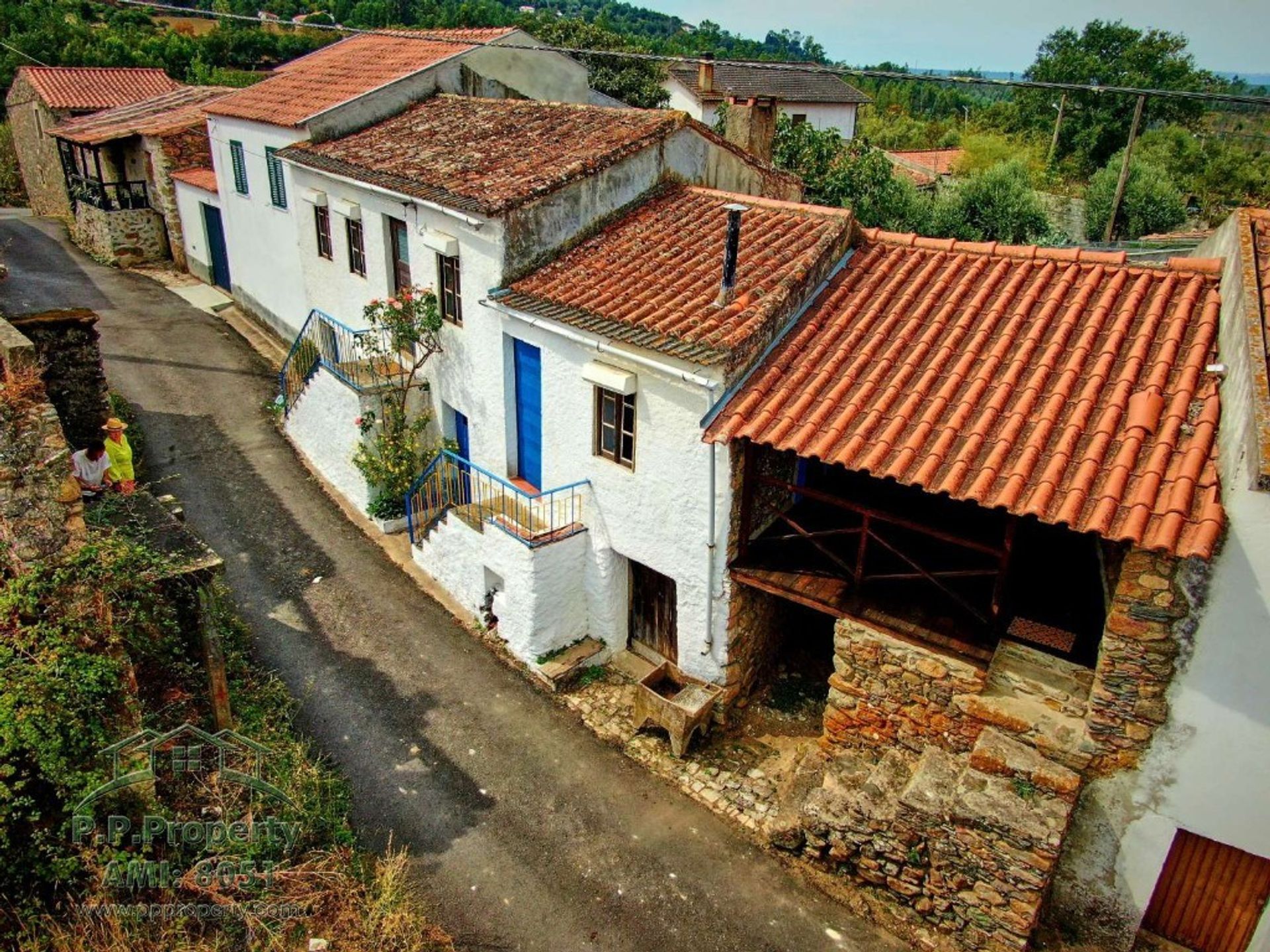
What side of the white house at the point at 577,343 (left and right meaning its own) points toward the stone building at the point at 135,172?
right

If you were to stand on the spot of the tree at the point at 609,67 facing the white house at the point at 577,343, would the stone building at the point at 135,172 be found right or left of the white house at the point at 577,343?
right

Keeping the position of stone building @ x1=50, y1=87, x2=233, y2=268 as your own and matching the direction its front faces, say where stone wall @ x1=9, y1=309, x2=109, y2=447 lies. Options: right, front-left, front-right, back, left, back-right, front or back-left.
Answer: front-left

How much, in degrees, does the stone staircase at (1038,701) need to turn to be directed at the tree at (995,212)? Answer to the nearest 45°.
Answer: approximately 135° to its right

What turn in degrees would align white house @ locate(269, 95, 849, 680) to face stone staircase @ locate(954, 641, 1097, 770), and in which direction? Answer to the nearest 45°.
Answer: approximately 90° to its left

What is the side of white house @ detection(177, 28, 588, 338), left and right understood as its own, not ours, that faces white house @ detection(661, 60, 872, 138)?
back

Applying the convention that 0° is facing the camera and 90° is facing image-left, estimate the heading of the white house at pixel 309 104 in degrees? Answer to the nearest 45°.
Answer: approximately 45°

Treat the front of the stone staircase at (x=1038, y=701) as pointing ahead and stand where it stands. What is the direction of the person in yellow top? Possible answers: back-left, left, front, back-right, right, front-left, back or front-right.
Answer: front-right

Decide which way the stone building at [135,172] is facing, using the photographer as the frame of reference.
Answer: facing the viewer and to the left of the viewer
